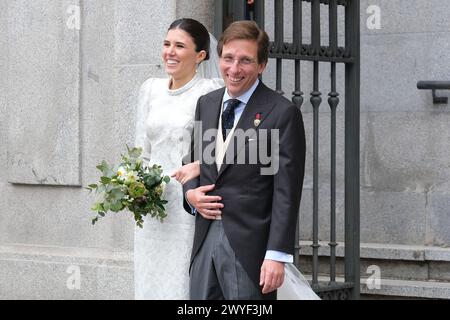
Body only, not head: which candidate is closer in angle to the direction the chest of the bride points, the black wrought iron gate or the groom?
the groom

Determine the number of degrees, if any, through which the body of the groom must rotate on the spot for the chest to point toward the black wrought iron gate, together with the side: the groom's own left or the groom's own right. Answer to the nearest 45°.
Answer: approximately 135° to the groom's own right

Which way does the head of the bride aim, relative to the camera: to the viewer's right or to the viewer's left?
to the viewer's left

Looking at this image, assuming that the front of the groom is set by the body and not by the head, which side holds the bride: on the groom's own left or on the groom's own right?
on the groom's own right

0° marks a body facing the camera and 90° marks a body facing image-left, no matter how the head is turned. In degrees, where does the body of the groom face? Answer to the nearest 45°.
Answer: approximately 45°

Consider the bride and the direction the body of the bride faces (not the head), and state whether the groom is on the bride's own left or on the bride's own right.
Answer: on the bride's own left

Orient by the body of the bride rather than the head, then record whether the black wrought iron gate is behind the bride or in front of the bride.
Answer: behind
